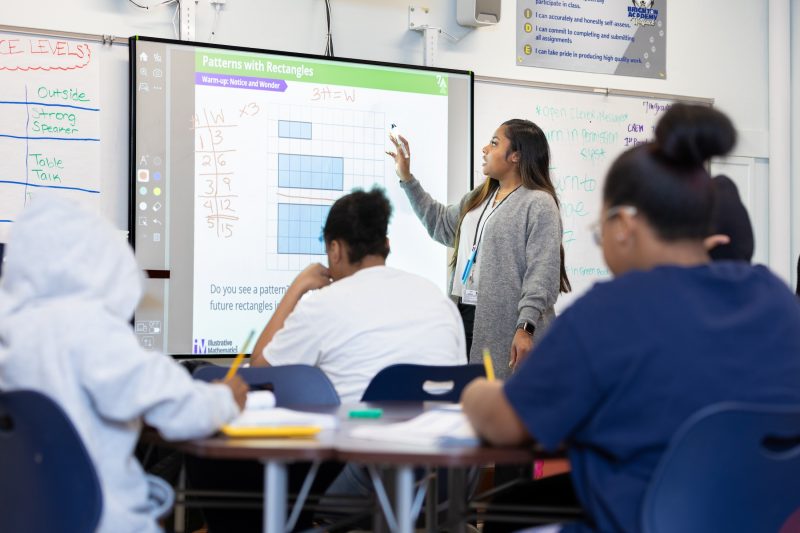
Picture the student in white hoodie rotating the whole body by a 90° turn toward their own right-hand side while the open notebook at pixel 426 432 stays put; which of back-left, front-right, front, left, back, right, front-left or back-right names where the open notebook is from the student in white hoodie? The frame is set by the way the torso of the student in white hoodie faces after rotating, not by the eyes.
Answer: front-left

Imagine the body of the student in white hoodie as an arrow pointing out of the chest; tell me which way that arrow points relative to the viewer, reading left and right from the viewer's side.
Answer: facing away from the viewer and to the right of the viewer

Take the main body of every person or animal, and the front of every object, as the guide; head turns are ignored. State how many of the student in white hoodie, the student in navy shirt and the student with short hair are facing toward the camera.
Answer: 0

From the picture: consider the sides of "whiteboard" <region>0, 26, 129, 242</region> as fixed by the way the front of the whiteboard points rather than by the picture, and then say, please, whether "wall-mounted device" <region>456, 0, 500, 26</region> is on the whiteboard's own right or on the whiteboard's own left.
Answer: on the whiteboard's own left

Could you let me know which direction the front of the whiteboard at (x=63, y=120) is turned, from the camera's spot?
facing the viewer and to the right of the viewer

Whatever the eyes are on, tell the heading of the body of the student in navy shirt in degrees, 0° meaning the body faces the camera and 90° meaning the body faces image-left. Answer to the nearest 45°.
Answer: approximately 135°

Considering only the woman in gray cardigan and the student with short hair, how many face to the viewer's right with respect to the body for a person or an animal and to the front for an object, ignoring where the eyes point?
0

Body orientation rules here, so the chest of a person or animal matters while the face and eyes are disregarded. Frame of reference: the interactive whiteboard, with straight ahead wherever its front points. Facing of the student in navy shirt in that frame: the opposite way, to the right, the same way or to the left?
the opposite way

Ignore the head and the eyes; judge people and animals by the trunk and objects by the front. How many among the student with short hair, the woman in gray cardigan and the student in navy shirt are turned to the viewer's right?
0

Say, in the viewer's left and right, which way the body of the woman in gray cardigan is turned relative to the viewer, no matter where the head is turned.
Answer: facing the viewer and to the left of the viewer

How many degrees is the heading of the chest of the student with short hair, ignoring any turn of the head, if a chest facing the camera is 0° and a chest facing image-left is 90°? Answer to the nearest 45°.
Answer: approximately 135°

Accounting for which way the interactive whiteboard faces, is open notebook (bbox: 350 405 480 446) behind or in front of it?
in front

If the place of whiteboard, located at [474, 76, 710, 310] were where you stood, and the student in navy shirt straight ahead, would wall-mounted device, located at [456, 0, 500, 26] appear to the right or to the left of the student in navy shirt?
right

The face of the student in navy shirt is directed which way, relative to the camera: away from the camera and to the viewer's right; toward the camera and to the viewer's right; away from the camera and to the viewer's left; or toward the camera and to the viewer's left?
away from the camera and to the viewer's left

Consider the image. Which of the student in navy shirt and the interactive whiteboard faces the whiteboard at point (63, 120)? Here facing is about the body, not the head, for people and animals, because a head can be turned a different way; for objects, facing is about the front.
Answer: the student in navy shirt
